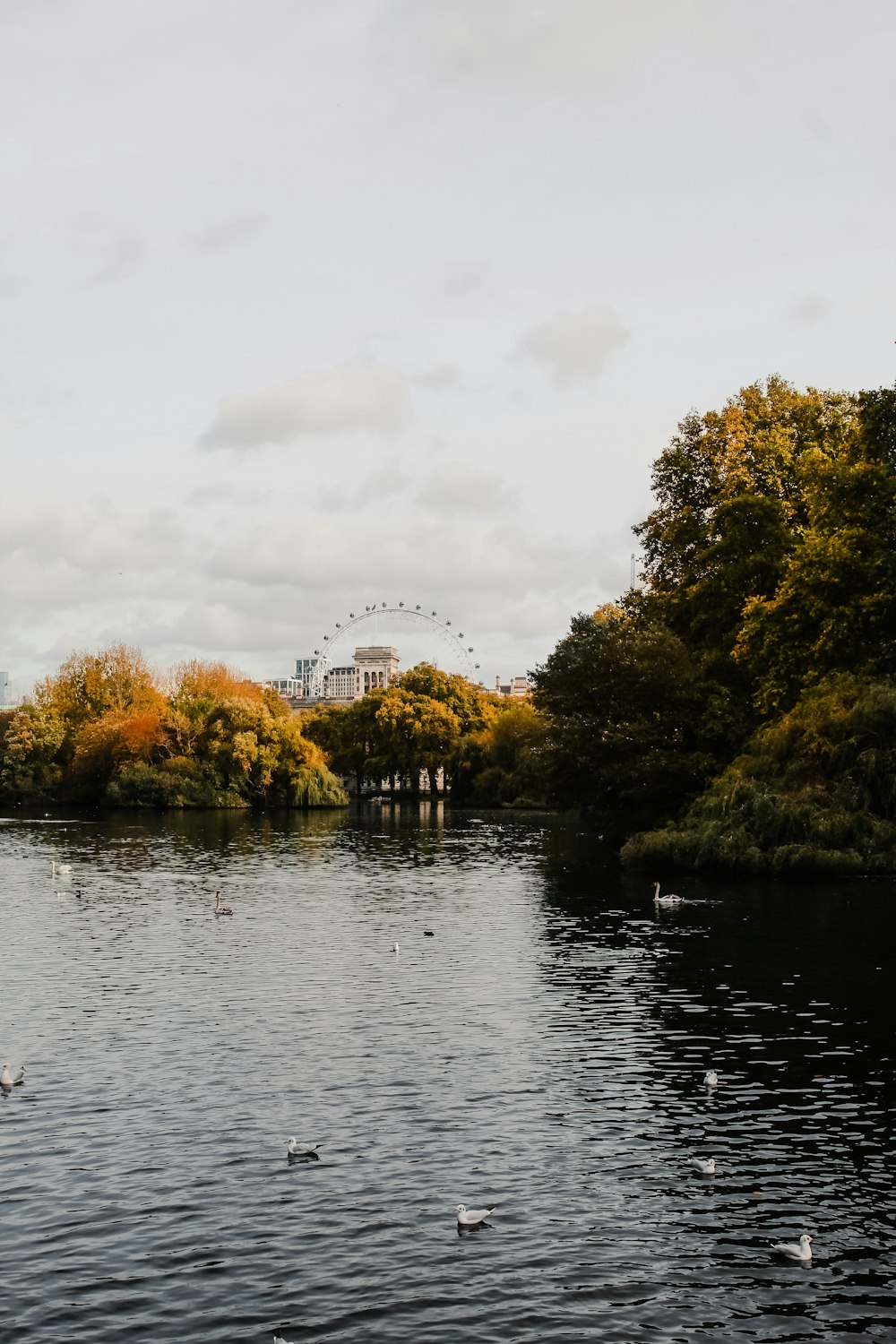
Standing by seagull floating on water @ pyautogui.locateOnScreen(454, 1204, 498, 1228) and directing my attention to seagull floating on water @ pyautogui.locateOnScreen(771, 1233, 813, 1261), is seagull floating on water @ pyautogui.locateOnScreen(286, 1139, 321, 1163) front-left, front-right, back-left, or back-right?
back-left

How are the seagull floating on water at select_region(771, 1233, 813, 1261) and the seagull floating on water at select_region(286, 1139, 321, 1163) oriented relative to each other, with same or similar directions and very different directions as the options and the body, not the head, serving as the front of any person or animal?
very different directions

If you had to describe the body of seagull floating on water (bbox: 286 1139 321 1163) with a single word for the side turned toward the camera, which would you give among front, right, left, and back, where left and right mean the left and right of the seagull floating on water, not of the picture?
left
